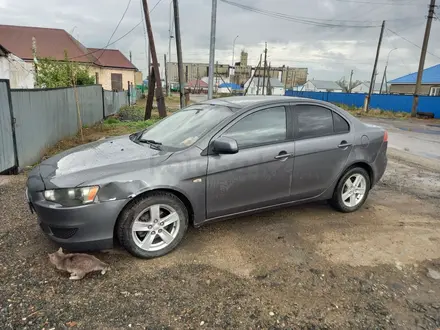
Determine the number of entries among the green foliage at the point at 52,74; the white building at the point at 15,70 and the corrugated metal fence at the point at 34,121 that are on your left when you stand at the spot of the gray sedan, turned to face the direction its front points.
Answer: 0

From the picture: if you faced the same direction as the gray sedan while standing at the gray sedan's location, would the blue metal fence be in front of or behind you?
behind

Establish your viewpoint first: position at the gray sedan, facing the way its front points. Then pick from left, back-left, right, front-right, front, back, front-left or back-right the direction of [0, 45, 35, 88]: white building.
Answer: right

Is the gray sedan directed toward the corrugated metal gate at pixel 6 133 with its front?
no

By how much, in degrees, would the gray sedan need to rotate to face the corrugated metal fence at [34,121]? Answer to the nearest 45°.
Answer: approximately 90° to its right

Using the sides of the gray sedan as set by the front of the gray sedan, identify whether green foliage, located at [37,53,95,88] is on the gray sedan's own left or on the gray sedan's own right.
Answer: on the gray sedan's own right

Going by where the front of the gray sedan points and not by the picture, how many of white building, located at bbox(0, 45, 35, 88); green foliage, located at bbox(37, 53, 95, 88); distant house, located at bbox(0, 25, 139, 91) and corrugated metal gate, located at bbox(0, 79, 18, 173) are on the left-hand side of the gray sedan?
0

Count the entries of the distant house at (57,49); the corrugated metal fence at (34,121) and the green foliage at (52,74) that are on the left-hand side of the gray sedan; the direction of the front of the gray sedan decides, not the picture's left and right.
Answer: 0

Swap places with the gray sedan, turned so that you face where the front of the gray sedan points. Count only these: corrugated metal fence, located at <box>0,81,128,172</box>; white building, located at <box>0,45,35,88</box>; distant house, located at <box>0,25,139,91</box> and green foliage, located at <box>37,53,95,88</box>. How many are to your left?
0

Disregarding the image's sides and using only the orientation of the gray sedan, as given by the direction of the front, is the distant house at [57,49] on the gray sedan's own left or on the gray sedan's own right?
on the gray sedan's own right

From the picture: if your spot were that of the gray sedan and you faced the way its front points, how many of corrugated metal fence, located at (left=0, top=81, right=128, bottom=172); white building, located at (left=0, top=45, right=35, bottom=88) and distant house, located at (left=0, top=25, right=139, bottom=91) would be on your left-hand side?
0

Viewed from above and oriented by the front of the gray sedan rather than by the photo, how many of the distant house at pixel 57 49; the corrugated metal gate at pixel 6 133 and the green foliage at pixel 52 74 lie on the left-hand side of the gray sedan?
0

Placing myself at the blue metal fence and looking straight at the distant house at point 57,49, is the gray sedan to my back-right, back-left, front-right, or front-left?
front-left

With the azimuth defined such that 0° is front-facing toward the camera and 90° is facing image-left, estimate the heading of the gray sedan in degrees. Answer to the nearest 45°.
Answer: approximately 45°

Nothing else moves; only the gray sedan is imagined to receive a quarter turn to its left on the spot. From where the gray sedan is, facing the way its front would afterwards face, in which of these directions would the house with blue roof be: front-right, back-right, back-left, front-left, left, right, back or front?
left
